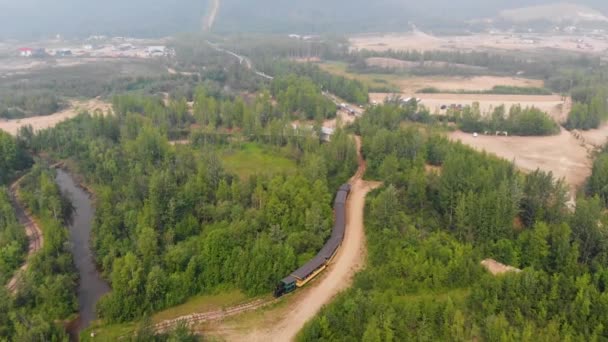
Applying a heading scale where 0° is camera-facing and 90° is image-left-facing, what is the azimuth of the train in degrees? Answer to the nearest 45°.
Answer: approximately 45°

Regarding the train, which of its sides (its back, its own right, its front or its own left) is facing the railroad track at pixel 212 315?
front
